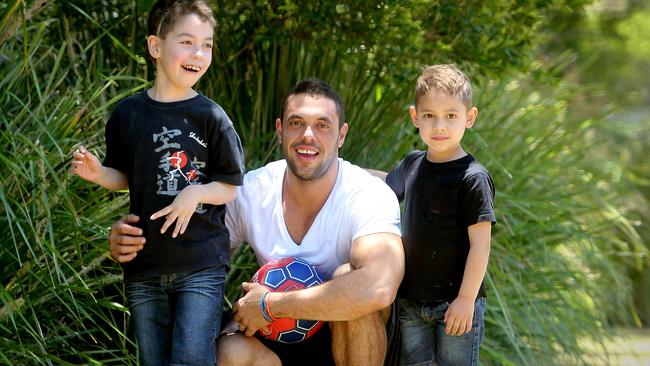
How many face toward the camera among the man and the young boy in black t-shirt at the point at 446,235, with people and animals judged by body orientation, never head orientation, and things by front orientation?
2

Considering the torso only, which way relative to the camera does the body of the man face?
toward the camera

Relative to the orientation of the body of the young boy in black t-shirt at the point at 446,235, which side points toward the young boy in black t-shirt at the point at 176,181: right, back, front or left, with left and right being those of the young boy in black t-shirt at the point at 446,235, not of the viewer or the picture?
right

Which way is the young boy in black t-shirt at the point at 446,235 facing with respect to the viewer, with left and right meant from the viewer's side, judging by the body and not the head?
facing the viewer
